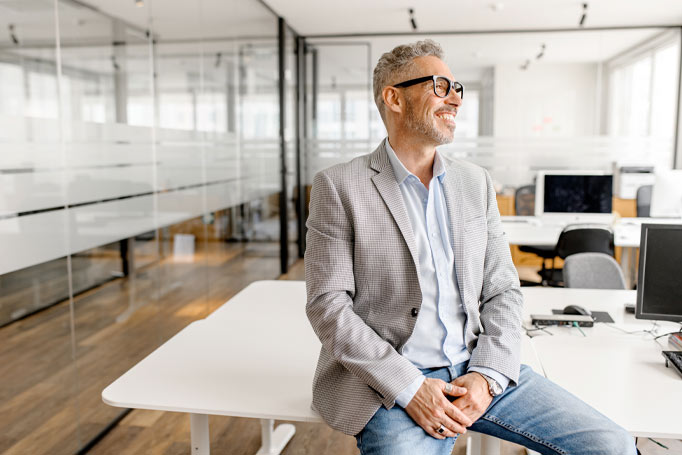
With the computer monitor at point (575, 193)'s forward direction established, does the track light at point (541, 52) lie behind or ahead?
behind

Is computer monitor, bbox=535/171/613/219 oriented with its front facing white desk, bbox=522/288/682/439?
yes

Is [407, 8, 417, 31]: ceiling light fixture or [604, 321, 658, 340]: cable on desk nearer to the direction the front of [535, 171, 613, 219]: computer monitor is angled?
the cable on desk

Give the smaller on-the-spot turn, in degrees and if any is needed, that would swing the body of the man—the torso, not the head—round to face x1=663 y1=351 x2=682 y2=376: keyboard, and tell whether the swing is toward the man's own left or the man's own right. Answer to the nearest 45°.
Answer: approximately 90° to the man's own left

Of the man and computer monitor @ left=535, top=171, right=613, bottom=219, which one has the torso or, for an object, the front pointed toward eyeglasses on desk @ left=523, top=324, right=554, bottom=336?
the computer monitor

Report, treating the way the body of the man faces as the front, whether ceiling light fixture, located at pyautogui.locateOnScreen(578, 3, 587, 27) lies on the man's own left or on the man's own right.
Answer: on the man's own left

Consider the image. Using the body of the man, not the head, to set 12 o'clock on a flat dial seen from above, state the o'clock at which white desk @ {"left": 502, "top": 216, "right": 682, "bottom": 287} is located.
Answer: The white desk is roughly at 8 o'clock from the man.

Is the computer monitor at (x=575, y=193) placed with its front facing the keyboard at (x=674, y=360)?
yes

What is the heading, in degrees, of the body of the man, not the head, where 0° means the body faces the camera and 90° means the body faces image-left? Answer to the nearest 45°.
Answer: approximately 315°

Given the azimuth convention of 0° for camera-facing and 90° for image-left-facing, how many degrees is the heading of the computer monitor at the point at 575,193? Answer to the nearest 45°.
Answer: approximately 0°
